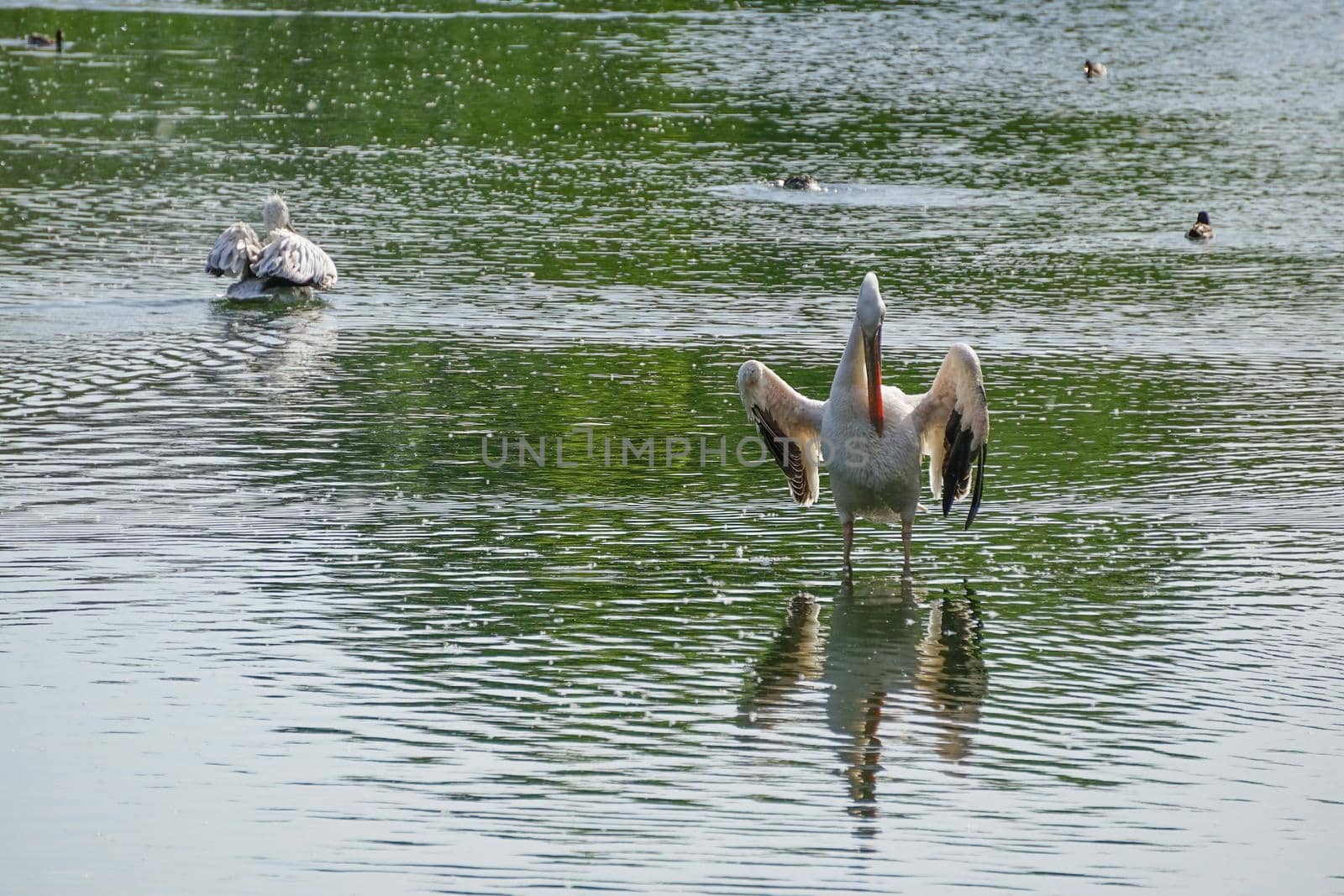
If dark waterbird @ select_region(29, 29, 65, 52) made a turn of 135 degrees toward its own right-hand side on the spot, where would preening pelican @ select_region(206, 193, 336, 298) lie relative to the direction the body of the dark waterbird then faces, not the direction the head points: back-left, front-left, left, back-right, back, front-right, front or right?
front-left

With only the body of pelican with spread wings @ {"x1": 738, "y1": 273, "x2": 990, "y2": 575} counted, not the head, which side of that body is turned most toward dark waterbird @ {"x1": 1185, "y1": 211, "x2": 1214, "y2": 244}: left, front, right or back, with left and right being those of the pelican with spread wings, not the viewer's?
back

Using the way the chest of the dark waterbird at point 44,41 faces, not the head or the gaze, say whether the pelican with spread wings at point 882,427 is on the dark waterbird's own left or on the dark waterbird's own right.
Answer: on the dark waterbird's own right

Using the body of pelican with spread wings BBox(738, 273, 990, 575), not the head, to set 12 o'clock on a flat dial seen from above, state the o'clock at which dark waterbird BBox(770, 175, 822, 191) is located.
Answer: The dark waterbird is roughly at 6 o'clock from the pelican with spread wings.

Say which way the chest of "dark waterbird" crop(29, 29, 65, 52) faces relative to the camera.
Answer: to the viewer's right

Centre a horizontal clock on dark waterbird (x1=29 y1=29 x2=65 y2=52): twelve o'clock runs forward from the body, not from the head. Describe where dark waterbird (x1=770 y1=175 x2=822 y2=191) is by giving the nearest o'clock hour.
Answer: dark waterbird (x1=770 y1=175 x2=822 y2=191) is roughly at 2 o'clock from dark waterbird (x1=29 y1=29 x2=65 y2=52).

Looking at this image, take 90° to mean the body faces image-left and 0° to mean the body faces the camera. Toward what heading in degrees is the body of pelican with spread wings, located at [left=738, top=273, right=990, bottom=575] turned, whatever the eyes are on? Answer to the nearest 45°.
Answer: approximately 0°

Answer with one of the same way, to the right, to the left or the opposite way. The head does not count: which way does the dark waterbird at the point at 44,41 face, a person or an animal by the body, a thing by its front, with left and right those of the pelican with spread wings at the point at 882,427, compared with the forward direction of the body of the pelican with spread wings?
to the left

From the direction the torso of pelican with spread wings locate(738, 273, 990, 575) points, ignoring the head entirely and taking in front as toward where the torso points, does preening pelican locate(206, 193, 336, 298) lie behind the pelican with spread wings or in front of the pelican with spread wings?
behind
